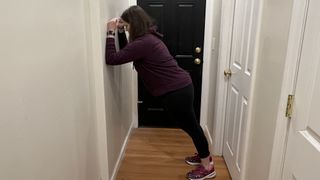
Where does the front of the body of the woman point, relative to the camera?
to the viewer's left

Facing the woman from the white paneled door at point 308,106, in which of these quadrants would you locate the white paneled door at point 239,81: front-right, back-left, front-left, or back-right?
front-right

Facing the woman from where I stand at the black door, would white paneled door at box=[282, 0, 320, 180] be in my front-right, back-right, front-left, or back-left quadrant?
front-left

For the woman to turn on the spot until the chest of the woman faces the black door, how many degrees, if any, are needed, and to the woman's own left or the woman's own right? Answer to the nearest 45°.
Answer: approximately 90° to the woman's own right

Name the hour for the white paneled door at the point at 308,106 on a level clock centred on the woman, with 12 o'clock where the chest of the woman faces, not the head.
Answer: The white paneled door is roughly at 8 o'clock from the woman.

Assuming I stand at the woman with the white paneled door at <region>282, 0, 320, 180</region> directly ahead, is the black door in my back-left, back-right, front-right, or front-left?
back-left

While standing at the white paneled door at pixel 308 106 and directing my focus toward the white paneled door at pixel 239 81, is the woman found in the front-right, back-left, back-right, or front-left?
front-left

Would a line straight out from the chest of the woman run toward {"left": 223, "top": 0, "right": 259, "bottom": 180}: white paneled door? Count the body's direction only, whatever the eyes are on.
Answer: no
